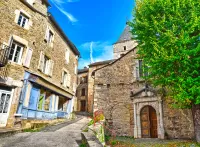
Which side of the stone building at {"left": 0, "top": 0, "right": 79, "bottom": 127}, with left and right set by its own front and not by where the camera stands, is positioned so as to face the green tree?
front

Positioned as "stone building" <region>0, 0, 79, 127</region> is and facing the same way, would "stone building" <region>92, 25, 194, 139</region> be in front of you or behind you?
in front

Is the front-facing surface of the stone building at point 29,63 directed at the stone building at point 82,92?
no

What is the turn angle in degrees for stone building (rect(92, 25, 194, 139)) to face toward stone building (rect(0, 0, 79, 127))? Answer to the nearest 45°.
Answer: approximately 90° to its right

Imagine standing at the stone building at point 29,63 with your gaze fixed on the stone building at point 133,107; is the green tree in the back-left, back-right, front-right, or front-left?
front-right

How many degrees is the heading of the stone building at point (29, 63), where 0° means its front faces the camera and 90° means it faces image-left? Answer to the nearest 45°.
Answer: approximately 315°

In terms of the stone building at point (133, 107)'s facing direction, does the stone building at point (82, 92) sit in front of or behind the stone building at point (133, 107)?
behind

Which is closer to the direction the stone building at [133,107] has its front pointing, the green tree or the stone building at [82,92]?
the green tree

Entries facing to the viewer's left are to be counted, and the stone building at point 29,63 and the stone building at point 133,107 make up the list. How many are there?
0

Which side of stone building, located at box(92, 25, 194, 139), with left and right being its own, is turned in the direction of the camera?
front

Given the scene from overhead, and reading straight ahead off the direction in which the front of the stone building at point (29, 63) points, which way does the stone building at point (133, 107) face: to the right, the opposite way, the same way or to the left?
to the right

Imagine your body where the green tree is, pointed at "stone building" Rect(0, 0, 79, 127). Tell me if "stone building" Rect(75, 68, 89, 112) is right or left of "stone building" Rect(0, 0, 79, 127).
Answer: right
